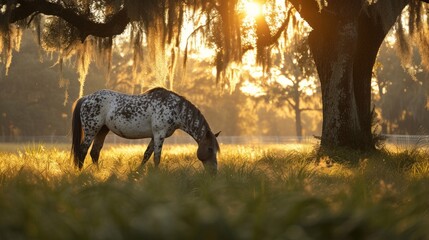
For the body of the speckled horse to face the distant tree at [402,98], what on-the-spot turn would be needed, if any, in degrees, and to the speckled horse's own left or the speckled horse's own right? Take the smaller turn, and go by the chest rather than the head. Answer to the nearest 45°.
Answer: approximately 45° to the speckled horse's own left

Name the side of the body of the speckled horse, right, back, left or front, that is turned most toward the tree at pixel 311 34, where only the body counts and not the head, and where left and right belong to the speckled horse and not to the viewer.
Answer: front

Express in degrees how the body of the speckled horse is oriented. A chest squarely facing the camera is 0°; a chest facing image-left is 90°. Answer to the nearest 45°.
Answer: approximately 270°
